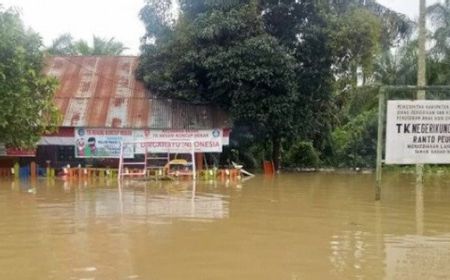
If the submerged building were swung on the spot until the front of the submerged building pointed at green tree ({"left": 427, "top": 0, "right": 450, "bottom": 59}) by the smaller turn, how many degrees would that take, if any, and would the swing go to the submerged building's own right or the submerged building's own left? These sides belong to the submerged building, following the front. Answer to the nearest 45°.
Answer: approximately 90° to the submerged building's own left

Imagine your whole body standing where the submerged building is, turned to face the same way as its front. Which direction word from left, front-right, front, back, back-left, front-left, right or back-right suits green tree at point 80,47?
back

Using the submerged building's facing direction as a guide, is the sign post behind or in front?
in front

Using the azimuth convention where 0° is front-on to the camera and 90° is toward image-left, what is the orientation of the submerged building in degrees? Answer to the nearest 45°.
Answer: approximately 0°

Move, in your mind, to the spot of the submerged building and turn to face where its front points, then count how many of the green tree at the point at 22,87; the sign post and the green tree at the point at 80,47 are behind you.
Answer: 1

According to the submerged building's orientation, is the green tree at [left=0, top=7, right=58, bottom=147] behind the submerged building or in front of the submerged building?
in front

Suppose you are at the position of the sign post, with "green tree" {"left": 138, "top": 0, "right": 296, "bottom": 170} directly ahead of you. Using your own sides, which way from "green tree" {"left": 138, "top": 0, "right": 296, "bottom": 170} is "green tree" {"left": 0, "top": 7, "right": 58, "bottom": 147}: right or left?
left
